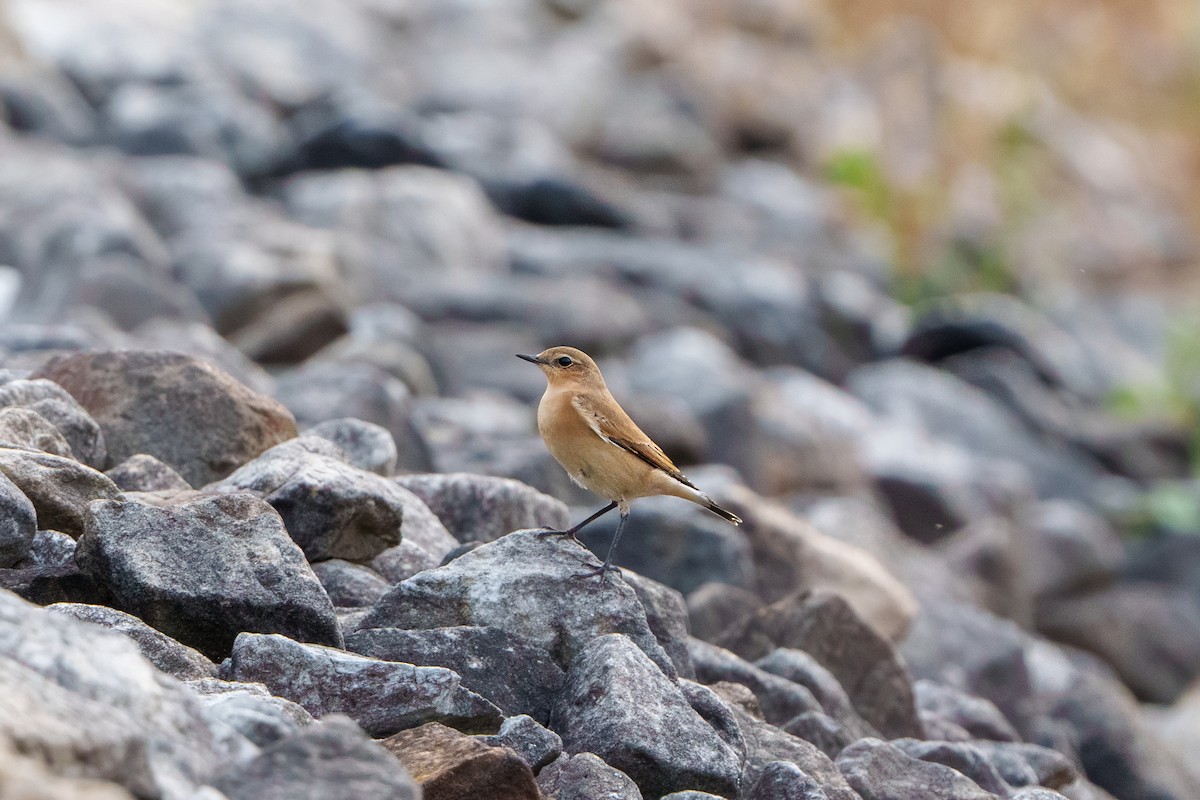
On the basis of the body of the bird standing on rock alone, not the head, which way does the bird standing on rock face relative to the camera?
to the viewer's left

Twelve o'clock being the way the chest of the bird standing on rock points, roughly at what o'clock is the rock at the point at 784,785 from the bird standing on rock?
The rock is roughly at 8 o'clock from the bird standing on rock.

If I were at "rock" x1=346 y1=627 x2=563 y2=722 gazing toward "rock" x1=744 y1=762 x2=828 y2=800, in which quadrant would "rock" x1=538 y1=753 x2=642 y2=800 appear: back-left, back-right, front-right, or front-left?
front-right

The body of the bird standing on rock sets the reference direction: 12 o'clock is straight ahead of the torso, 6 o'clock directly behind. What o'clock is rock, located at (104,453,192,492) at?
The rock is roughly at 1 o'clock from the bird standing on rock.

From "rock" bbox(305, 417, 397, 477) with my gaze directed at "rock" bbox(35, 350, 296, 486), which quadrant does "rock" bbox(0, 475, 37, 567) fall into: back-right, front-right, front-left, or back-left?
front-left

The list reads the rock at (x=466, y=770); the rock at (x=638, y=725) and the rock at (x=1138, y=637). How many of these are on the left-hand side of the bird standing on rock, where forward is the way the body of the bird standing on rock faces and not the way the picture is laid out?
2

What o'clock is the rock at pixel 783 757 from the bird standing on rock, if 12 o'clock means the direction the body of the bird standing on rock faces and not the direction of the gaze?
The rock is roughly at 8 o'clock from the bird standing on rock.

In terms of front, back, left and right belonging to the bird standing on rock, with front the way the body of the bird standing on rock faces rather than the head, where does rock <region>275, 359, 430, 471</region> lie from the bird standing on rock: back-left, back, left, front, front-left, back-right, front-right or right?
front-right

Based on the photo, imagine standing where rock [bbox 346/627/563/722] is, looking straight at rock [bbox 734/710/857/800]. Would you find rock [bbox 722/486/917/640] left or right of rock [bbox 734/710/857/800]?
left

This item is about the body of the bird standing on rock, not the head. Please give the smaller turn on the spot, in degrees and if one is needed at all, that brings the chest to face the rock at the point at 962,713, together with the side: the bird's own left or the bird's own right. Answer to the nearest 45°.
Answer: approximately 180°

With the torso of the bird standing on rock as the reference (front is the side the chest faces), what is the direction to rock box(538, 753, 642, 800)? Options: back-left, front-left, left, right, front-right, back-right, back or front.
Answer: left

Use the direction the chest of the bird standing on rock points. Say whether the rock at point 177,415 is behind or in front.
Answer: in front

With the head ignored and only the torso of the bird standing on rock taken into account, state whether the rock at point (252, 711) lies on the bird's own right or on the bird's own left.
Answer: on the bird's own left

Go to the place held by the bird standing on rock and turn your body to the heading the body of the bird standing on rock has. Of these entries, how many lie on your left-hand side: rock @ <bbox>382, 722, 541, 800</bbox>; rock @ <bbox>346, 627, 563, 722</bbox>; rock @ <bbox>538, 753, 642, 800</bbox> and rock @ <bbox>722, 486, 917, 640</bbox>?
3

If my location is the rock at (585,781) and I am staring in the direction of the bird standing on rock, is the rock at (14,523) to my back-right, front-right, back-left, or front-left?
front-left

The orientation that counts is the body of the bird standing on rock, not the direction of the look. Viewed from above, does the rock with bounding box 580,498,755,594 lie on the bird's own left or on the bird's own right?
on the bird's own right
